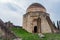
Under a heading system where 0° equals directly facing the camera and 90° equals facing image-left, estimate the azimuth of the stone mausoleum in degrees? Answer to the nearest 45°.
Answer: approximately 0°
